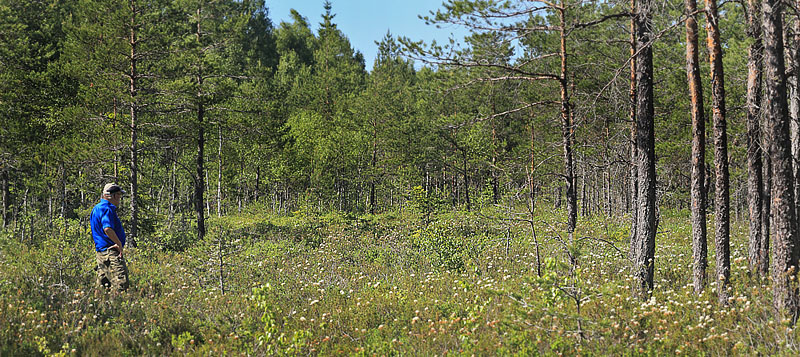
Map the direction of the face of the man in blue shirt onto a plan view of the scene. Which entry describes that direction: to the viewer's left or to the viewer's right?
to the viewer's right

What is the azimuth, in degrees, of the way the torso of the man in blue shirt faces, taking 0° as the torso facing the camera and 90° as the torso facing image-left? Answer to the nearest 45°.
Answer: approximately 270°
